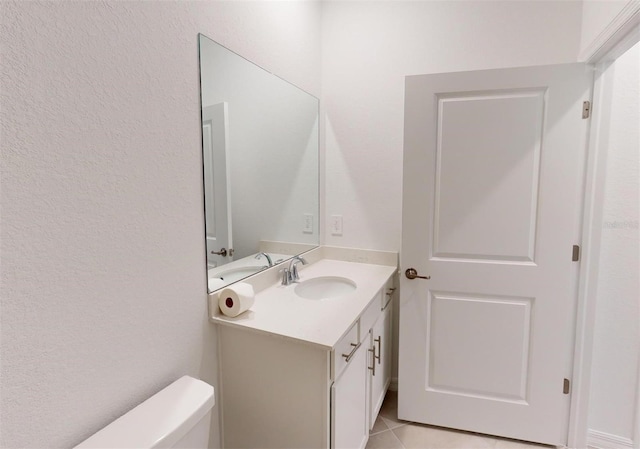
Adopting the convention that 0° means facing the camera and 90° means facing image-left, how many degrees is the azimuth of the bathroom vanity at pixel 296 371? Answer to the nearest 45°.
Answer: approximately 315°

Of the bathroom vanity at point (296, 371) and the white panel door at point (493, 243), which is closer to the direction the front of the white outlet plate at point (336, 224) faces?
the bathroom vanity

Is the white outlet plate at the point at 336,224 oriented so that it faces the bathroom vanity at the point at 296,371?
yes

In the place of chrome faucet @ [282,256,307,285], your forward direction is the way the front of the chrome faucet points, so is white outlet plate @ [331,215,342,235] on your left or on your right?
on your left

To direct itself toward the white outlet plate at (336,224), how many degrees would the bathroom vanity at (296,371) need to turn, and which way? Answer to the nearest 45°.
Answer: approximately 135° to its left
